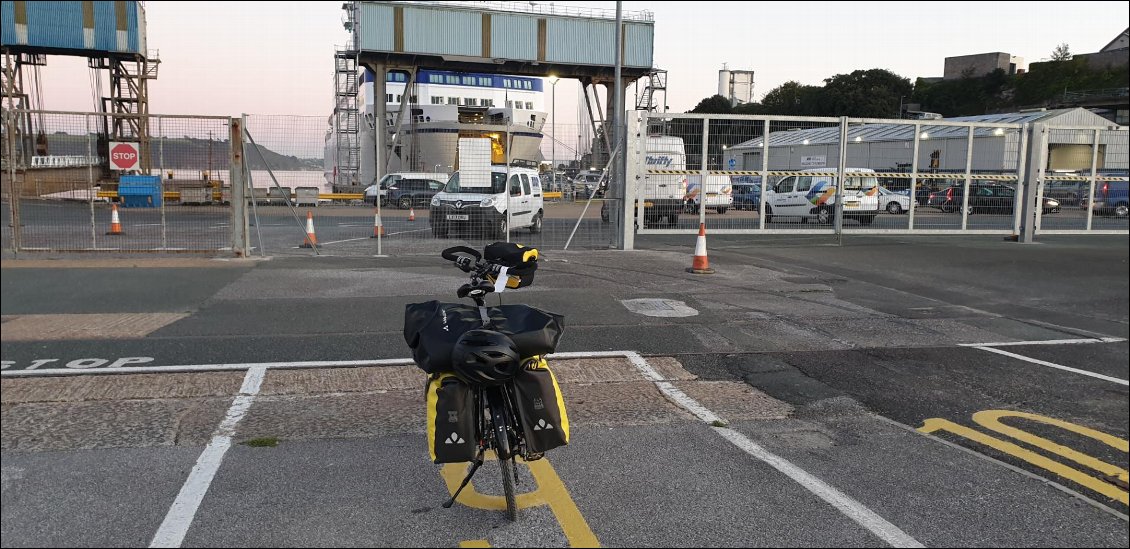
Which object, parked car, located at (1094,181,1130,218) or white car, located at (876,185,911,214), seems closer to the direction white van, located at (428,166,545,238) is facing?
the parked car

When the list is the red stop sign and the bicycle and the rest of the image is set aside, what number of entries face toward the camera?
1

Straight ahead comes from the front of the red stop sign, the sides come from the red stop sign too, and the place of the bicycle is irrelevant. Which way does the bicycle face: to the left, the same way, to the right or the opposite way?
the opposite way

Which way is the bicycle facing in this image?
away from the camera

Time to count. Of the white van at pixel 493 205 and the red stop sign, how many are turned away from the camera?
0

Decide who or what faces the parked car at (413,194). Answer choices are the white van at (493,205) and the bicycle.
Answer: the bicycle

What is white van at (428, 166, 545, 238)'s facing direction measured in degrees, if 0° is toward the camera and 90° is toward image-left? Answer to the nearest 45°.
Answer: approximately 45°

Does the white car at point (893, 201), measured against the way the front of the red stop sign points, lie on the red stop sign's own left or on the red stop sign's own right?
on the red stop sign's own left

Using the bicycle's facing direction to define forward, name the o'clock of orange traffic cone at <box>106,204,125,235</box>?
The orange traffic cone is roughly at 11 o'clock from the bicycle.

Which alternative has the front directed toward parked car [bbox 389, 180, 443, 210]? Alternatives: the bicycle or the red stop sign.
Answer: the bicycle

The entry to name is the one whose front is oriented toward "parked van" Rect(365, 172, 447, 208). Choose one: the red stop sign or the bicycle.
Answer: the bicycle

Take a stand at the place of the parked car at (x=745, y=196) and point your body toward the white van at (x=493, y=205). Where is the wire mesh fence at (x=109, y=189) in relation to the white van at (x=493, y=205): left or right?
right

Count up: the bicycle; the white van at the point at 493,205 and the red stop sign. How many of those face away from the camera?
1
